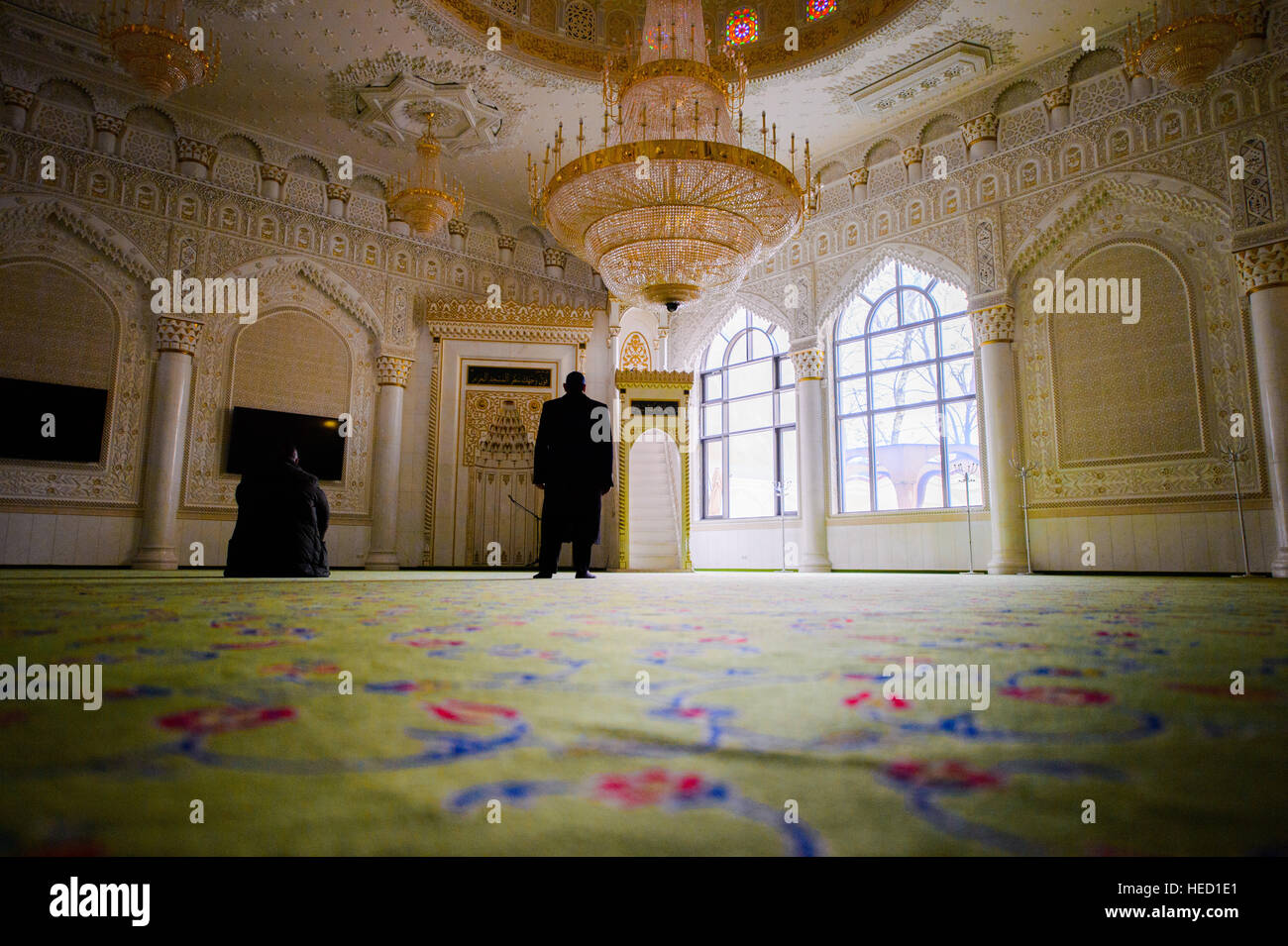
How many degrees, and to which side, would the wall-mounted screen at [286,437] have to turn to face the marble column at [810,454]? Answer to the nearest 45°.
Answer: approximately 90° to its left

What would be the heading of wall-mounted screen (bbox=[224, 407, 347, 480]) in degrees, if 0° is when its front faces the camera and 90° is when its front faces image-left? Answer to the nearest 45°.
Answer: approximately 0°

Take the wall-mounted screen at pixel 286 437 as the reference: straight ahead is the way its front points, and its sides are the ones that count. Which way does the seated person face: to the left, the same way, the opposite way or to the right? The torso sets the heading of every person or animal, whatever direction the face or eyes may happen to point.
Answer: the opposite way

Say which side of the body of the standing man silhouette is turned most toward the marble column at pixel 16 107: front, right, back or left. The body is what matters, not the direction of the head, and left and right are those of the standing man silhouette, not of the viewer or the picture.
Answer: left

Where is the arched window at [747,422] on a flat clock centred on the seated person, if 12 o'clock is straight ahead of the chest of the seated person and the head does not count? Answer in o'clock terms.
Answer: The arched window is roughly at 2 o'clock from the seated person.

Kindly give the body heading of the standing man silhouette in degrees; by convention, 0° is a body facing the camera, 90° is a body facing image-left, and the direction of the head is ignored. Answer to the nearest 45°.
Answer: approximately 180°

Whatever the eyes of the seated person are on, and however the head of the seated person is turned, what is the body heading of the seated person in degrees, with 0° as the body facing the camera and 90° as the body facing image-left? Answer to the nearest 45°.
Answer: approximately 180°

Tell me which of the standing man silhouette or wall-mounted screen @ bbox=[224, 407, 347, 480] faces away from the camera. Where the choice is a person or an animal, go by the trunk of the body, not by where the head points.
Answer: the standing man silhouette

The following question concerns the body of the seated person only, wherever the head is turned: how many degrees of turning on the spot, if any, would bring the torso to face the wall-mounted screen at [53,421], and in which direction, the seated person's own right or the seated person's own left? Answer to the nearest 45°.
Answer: approximately 45° to the seated person's own left

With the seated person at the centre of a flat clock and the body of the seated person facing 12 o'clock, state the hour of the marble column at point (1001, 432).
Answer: The marble column is roughly at 3 o'clock from the seated person.

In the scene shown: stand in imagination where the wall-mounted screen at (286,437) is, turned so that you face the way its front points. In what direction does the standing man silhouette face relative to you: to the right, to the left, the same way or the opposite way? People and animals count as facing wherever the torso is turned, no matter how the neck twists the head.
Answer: the opposite way
